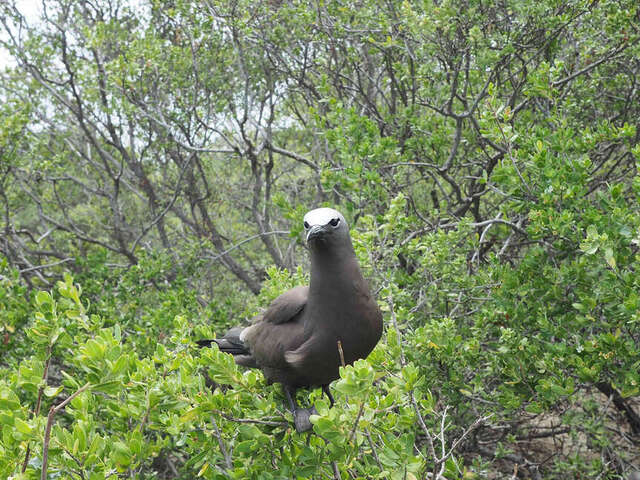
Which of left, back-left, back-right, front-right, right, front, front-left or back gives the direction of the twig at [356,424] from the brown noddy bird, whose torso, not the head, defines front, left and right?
front-right

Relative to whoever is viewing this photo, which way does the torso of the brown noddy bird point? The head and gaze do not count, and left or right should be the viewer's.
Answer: facing the viewer and to the right of the viewer

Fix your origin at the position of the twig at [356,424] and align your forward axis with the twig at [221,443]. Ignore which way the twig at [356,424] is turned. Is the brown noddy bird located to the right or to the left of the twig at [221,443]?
right
